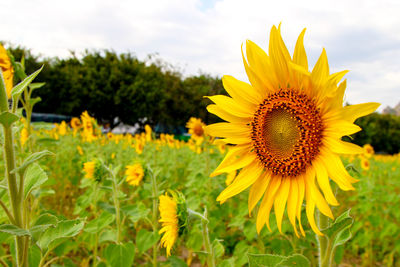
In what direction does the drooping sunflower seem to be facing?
to the viewer's left

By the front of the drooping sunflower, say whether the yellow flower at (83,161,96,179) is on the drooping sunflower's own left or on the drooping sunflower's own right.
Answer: on the drooping sunflower's own right

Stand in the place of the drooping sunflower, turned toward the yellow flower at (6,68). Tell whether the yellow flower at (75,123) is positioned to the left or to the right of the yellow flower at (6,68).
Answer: right

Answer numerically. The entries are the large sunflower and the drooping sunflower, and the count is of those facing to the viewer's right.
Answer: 0

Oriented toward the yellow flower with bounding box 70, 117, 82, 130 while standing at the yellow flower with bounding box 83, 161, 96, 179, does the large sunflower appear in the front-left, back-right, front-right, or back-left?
back-right

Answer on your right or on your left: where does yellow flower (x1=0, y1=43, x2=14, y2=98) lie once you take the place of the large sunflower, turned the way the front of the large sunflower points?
on your right

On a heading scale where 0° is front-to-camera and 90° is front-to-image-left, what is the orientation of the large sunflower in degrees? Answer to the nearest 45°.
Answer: approximately 45°

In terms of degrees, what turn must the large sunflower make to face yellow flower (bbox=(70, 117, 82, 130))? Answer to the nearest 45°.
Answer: approximately 90° to its right
